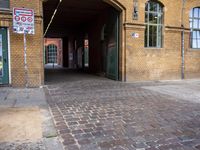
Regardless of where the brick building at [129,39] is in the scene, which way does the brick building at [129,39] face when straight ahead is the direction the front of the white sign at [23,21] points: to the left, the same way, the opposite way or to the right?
the same way

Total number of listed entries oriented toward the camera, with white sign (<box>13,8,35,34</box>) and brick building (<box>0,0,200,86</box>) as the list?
2

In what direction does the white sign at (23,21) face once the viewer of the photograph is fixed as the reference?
facing the viewer

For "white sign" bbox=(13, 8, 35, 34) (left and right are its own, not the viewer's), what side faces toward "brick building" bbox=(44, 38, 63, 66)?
back

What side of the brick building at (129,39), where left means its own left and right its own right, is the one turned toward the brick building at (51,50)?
back
